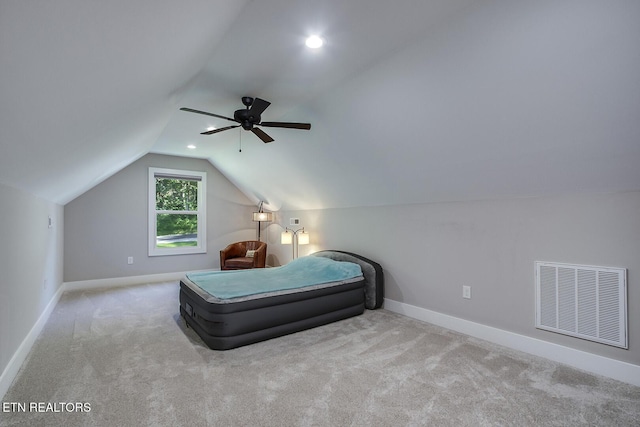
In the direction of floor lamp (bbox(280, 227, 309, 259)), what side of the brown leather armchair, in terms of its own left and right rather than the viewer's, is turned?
left

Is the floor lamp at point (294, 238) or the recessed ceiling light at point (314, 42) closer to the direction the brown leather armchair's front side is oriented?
the recessed ceiling light

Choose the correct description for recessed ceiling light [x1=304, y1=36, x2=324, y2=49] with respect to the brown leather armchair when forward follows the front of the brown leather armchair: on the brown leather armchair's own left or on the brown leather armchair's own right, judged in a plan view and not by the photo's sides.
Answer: on the brown leather armchair's own left

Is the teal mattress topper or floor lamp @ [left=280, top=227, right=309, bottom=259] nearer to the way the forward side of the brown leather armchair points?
the teal mattress topper

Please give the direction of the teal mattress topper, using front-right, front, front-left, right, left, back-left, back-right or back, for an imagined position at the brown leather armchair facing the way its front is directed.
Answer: front-left
